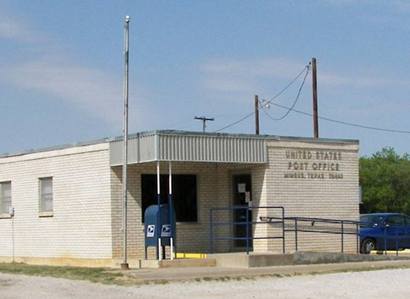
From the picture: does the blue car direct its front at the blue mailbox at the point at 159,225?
yes

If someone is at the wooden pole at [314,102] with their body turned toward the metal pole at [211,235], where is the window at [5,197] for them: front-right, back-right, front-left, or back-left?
front-right

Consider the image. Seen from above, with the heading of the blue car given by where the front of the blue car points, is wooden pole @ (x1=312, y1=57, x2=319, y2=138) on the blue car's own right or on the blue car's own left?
on the blue car's own right

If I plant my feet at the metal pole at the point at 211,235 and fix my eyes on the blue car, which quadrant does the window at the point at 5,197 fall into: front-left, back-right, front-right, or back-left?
back-left

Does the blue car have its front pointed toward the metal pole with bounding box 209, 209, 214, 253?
yes

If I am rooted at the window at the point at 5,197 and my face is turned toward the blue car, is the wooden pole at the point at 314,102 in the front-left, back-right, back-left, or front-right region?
front-left

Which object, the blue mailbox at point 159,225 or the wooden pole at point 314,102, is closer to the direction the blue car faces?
the blue mailbox

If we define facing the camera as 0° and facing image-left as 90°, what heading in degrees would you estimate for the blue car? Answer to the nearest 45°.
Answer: approximately 45°

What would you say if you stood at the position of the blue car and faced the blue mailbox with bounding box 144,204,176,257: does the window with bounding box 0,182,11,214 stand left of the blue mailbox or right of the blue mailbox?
right

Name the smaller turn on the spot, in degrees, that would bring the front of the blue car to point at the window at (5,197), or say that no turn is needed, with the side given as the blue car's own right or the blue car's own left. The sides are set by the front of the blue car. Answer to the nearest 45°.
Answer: approximately 45° to the blue car's own right

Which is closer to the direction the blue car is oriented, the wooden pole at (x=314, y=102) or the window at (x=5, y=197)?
the window
